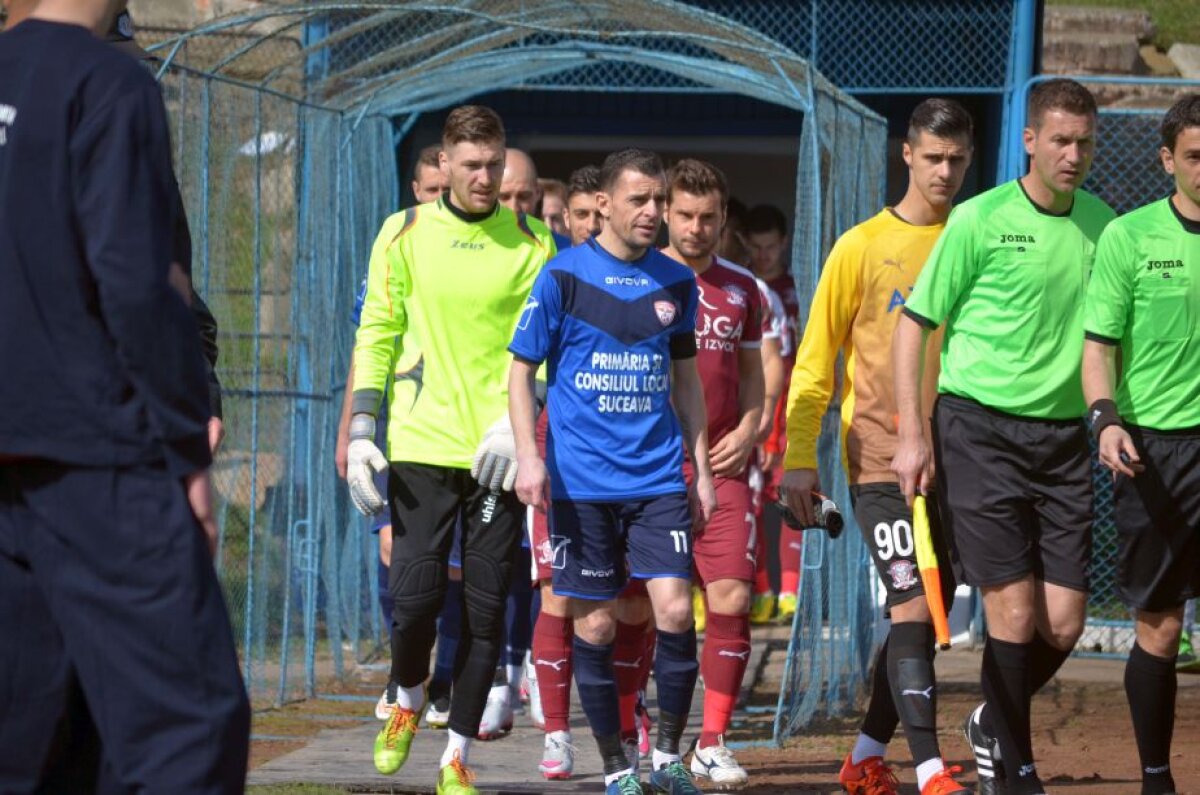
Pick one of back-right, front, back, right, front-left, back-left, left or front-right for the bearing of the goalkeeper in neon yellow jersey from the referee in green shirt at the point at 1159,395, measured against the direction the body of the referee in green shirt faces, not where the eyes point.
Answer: right

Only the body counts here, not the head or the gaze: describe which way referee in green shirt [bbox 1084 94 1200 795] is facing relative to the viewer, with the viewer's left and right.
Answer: facing the viewer

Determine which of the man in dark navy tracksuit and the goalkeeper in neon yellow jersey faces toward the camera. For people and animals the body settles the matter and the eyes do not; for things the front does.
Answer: the goalkeeper in neon yellow jersey

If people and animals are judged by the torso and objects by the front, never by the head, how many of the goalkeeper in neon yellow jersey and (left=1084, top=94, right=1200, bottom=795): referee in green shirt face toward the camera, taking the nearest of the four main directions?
2

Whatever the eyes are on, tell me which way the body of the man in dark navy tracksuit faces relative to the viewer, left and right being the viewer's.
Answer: facing away from the viewer and to the right of the viewer

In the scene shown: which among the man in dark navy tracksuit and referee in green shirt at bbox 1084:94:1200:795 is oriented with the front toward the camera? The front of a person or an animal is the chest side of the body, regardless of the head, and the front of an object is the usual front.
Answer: the referee in green shirt

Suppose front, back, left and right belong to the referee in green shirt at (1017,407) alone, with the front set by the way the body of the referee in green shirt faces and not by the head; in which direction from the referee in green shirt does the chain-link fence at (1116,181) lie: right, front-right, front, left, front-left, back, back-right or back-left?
back-left

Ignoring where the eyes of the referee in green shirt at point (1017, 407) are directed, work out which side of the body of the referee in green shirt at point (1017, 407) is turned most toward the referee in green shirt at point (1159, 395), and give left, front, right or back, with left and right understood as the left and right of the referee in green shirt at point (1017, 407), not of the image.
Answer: left

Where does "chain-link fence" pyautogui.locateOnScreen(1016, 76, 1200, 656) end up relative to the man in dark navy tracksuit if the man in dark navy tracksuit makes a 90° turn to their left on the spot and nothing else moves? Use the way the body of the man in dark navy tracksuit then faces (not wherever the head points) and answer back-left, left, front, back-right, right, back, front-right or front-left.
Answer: right

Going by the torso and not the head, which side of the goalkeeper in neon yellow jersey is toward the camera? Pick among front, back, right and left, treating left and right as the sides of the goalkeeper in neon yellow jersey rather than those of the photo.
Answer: front

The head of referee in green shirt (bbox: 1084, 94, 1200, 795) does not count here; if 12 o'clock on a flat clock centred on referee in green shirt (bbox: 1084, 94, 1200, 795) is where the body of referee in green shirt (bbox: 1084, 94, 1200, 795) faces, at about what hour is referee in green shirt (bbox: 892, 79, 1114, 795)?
referee in green shirt (bbox: 892, 79, 1114, 795) is roughly at 2 o'clock from referee in green shirt (bbox: 1084, 94, 1200, 795).

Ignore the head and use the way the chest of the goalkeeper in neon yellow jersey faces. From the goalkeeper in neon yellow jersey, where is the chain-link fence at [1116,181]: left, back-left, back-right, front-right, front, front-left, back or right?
back-left

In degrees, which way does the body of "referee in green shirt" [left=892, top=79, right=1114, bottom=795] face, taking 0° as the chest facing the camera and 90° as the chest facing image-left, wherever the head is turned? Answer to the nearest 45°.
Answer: approximately 315°

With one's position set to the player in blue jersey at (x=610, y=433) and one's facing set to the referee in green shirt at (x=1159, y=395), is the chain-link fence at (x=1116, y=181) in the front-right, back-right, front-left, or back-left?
front-left
